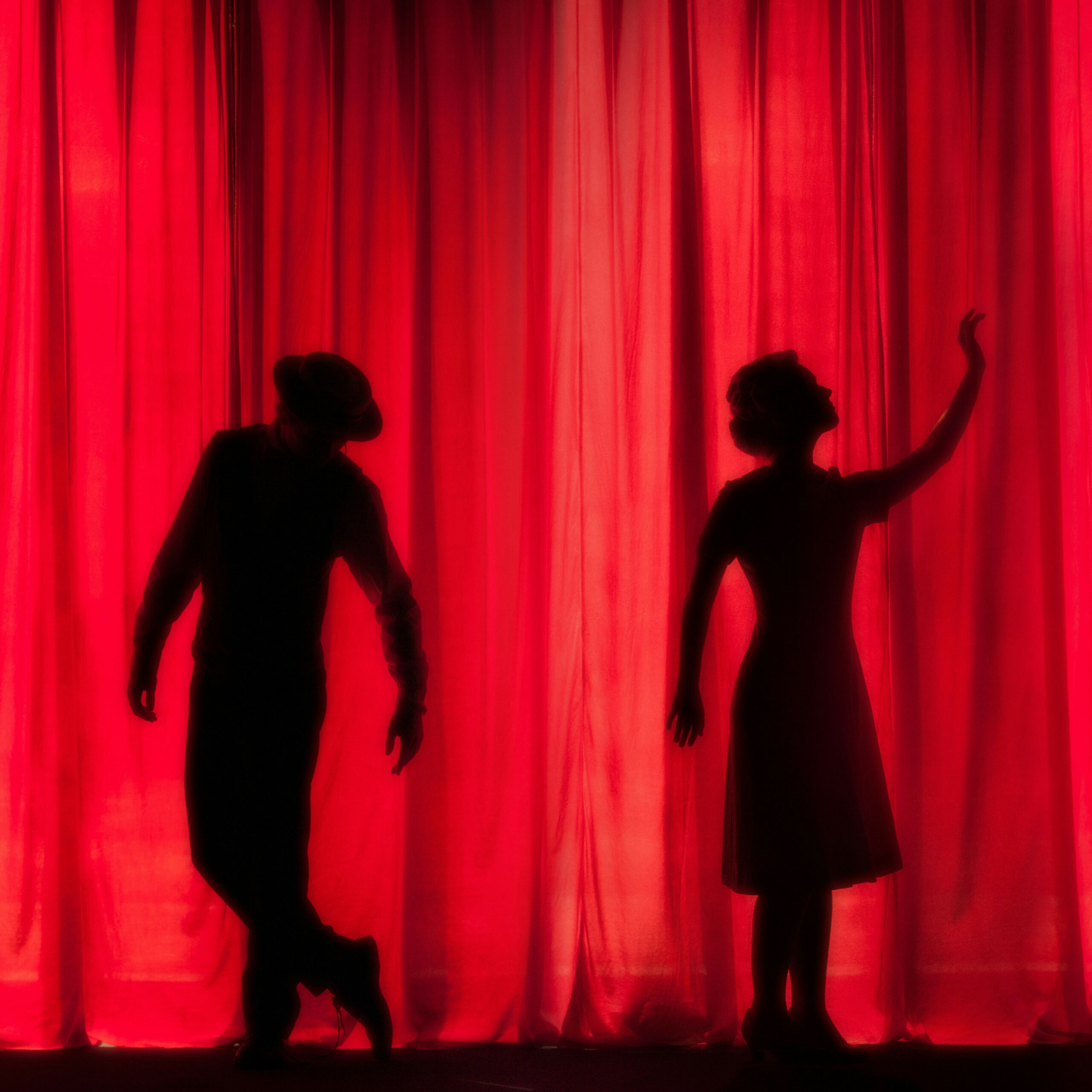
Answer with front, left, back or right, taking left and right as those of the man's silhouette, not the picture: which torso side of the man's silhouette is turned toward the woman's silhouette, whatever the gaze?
left

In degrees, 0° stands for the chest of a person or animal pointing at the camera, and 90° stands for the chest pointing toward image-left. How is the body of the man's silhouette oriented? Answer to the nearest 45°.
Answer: approximately 0°
